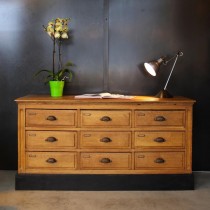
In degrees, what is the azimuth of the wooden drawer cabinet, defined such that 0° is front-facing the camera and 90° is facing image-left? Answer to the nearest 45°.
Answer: approximately 0°
